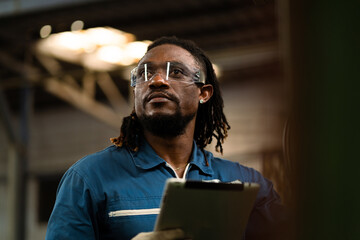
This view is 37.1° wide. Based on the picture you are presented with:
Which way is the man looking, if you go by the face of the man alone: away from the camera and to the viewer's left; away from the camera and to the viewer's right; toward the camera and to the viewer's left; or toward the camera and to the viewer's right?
toward the camera and to the viewer's left

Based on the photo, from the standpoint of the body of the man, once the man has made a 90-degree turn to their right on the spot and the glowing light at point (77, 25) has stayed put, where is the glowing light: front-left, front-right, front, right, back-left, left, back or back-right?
right

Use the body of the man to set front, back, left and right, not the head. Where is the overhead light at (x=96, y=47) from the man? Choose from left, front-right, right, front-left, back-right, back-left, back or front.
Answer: back

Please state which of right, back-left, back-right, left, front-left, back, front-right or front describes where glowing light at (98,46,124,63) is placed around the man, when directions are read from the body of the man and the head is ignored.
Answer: back

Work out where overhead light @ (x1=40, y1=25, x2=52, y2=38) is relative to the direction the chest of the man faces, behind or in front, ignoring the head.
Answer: behind

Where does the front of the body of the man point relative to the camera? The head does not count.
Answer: toward the camera
